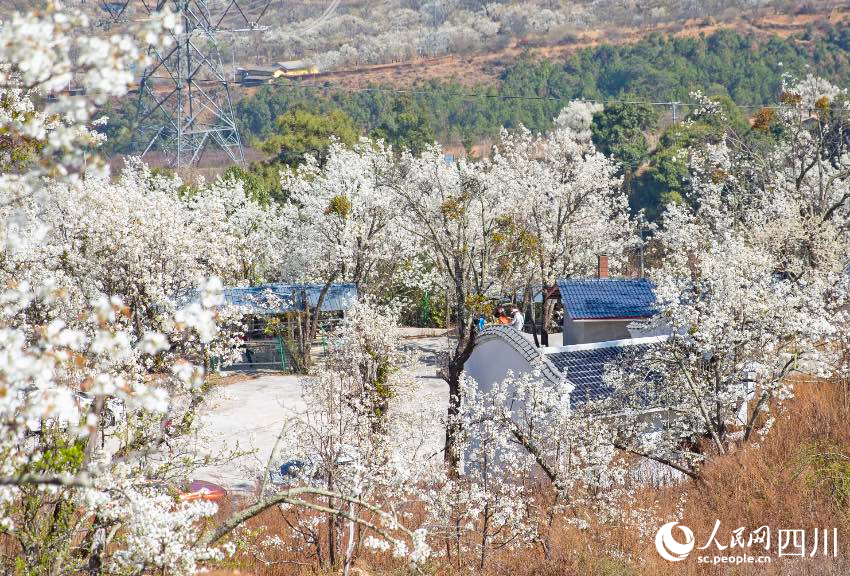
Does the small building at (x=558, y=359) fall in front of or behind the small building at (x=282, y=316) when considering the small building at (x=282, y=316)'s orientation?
in front

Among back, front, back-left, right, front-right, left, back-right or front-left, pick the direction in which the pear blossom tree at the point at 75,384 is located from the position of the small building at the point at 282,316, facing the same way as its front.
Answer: front

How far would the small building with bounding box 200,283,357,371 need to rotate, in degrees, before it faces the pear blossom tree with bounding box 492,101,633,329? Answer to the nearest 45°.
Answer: approximately 90° to its left

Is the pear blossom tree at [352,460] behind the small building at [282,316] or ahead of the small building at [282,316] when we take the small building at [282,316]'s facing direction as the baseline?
ahead

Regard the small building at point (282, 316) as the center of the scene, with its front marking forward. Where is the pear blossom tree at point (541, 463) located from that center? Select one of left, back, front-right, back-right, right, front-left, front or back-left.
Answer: front

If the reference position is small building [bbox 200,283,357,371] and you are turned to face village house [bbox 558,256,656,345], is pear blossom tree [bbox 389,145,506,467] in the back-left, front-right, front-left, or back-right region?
front-right

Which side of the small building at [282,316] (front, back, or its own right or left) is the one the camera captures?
front
